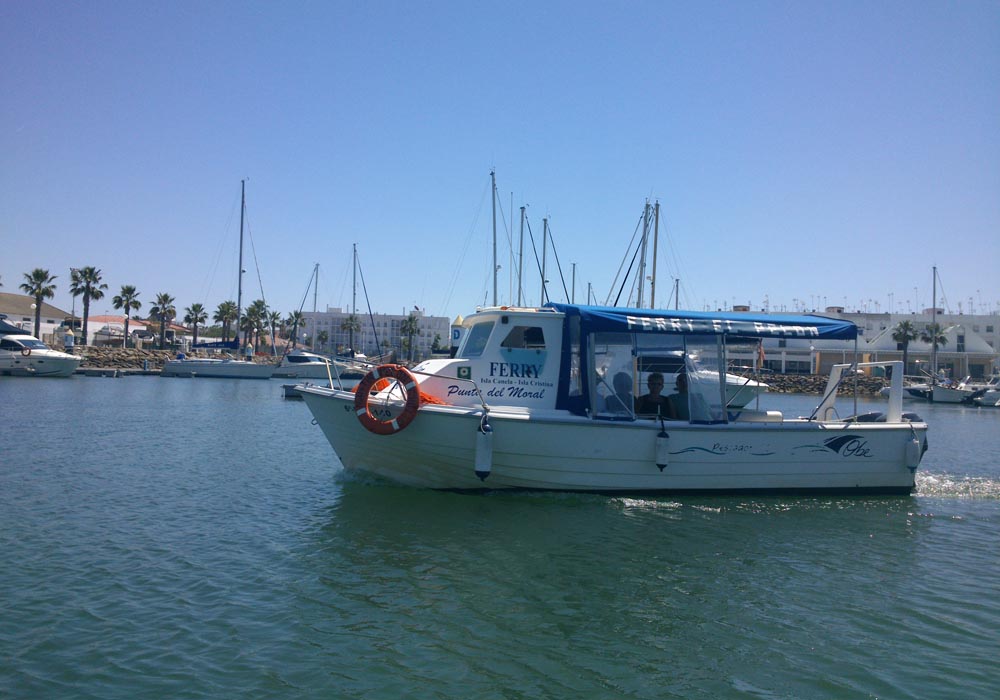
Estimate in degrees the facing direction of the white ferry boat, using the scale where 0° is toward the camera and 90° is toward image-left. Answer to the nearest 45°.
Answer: approximately 90°
